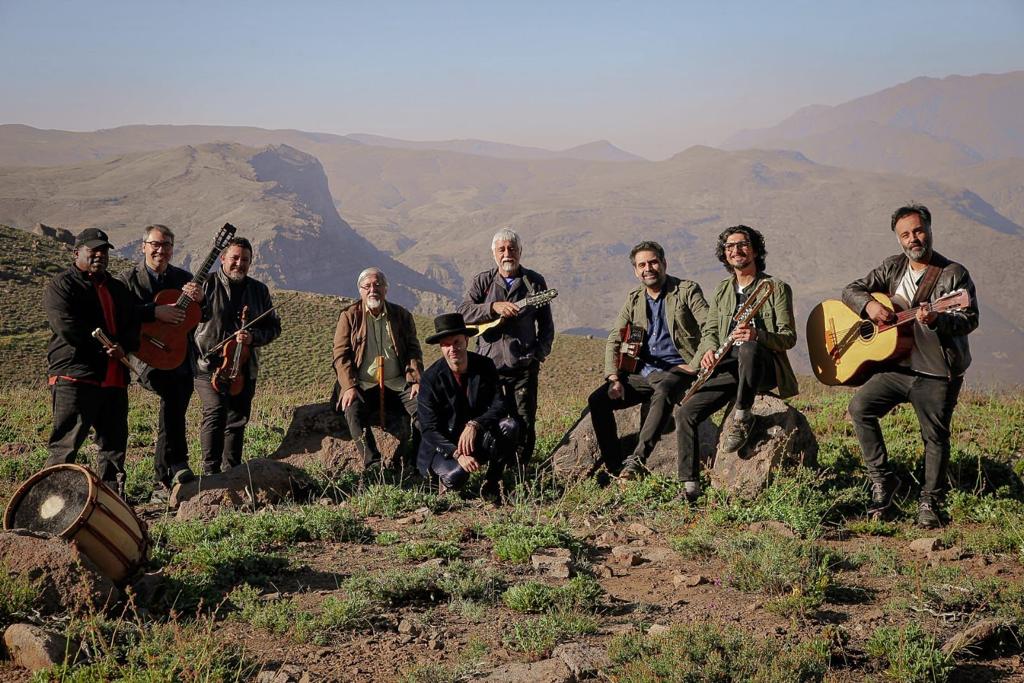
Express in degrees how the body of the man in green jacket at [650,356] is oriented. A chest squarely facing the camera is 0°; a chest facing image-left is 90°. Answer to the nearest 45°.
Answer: approximately 45°

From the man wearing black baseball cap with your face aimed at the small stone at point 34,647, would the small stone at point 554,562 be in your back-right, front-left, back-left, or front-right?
front-left

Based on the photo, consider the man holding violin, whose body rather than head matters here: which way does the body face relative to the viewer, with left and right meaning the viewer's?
facing the viewer

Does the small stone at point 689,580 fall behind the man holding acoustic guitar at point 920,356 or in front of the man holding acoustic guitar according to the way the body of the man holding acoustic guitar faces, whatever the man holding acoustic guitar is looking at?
in front

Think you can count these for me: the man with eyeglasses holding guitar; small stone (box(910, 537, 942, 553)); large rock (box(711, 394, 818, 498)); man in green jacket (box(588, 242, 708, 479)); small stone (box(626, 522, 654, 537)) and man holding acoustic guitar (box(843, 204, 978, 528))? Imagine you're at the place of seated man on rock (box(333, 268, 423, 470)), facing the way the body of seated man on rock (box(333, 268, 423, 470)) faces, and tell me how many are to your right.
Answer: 1

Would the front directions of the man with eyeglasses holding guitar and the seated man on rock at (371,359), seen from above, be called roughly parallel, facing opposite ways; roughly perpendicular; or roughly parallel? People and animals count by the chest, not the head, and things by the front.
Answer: roughly parallel

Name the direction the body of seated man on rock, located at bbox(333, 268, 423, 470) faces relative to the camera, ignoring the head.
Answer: toward the camera

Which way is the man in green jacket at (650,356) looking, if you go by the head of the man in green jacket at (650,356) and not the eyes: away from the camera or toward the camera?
toward the camera

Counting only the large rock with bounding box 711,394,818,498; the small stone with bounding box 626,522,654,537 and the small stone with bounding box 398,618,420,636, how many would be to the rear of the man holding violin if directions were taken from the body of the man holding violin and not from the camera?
0

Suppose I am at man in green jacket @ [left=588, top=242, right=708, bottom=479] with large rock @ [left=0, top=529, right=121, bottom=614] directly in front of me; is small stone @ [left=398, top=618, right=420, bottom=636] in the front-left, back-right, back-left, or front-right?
front-left

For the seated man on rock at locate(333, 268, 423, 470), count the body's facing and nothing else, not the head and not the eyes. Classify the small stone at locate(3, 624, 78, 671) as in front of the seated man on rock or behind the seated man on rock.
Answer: in front

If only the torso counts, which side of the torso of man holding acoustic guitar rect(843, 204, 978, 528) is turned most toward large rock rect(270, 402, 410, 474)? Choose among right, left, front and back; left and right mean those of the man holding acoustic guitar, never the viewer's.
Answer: right
